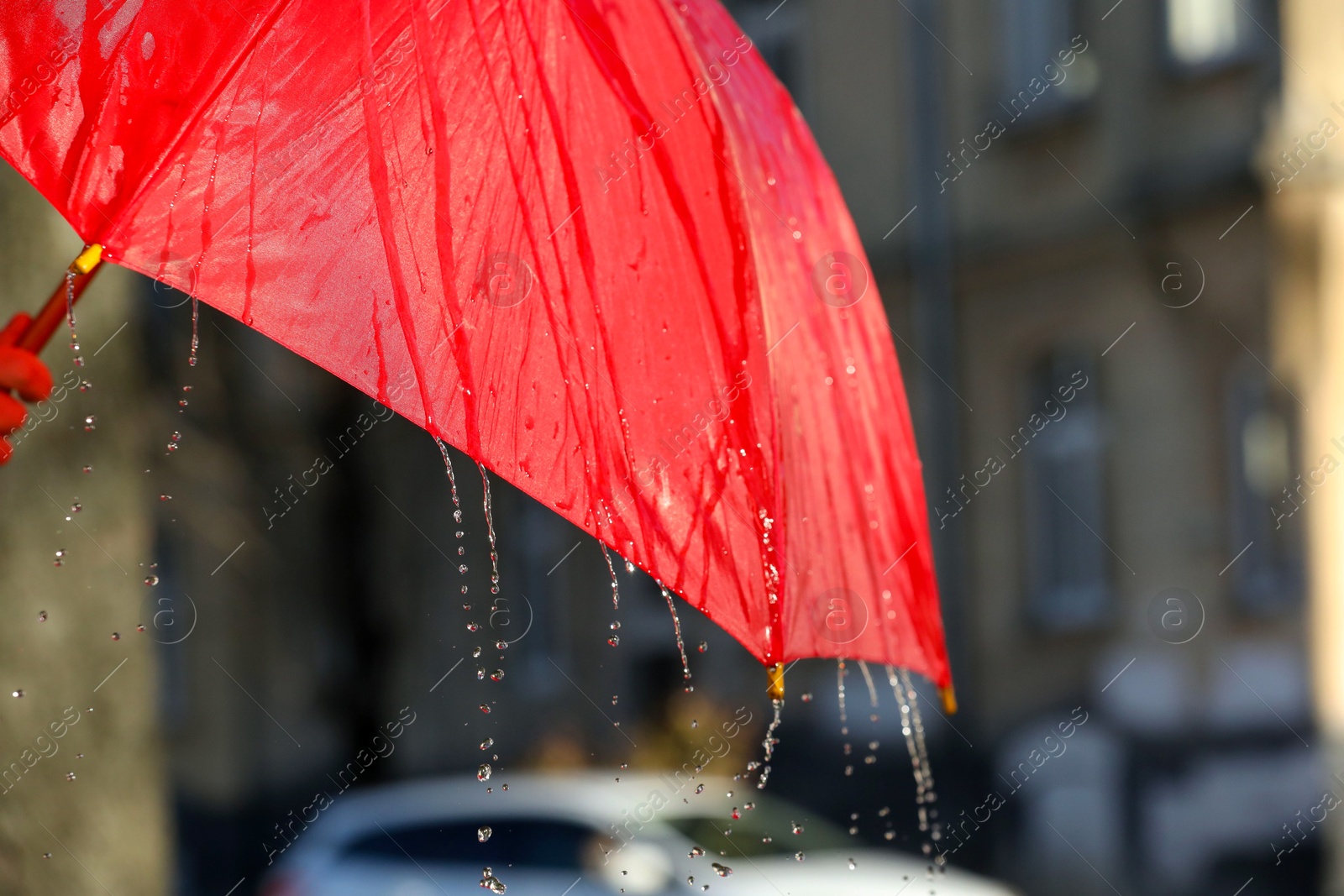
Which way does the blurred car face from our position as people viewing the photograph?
facing the viewer and to the right of the viewer
